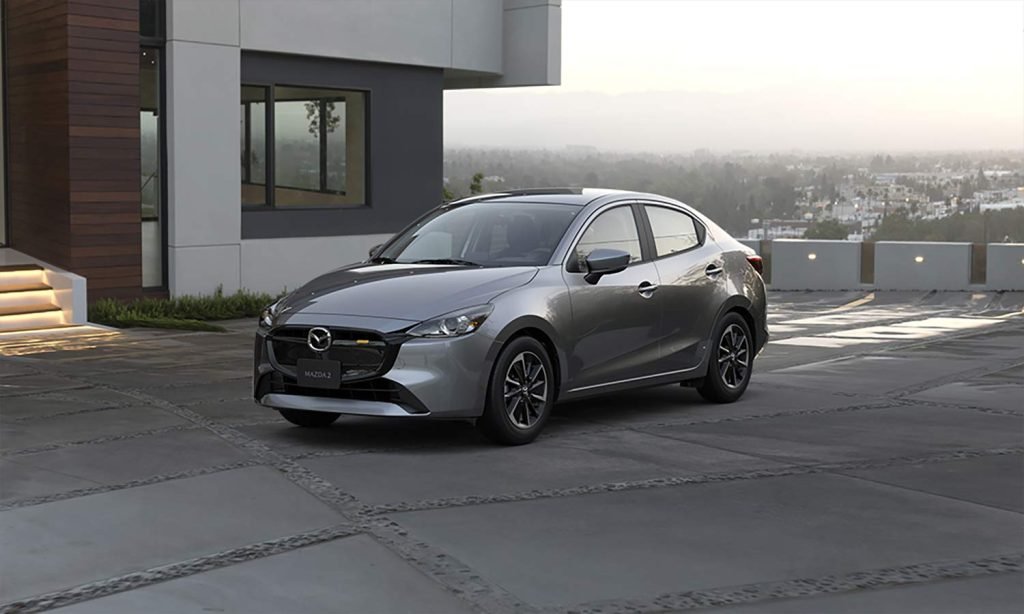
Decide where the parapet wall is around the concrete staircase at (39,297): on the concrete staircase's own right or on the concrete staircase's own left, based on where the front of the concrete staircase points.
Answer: on the concrete staircase's own left

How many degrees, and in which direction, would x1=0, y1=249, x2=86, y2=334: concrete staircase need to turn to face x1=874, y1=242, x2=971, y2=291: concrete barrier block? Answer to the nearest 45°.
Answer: approximately 45° to its left

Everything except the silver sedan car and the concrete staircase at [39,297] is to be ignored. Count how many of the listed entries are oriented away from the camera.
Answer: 0

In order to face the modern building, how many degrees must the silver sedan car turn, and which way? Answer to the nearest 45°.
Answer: approximately 135° to its right

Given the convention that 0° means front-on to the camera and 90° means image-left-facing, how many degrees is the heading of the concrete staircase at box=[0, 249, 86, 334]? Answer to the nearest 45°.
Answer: approximately 315°

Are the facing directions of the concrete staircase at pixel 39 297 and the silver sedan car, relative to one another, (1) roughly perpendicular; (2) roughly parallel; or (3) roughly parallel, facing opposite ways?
roughly perpendicular

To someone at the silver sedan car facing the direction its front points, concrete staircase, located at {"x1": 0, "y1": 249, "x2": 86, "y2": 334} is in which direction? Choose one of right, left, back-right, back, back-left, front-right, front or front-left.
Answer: right

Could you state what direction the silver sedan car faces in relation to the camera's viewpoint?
facing the viewer and to the left of the viewer

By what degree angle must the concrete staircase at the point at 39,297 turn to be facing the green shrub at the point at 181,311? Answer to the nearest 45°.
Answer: approximately 45° to its left

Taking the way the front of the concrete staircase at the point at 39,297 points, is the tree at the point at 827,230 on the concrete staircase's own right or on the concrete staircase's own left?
on the concrete staircase's own left
